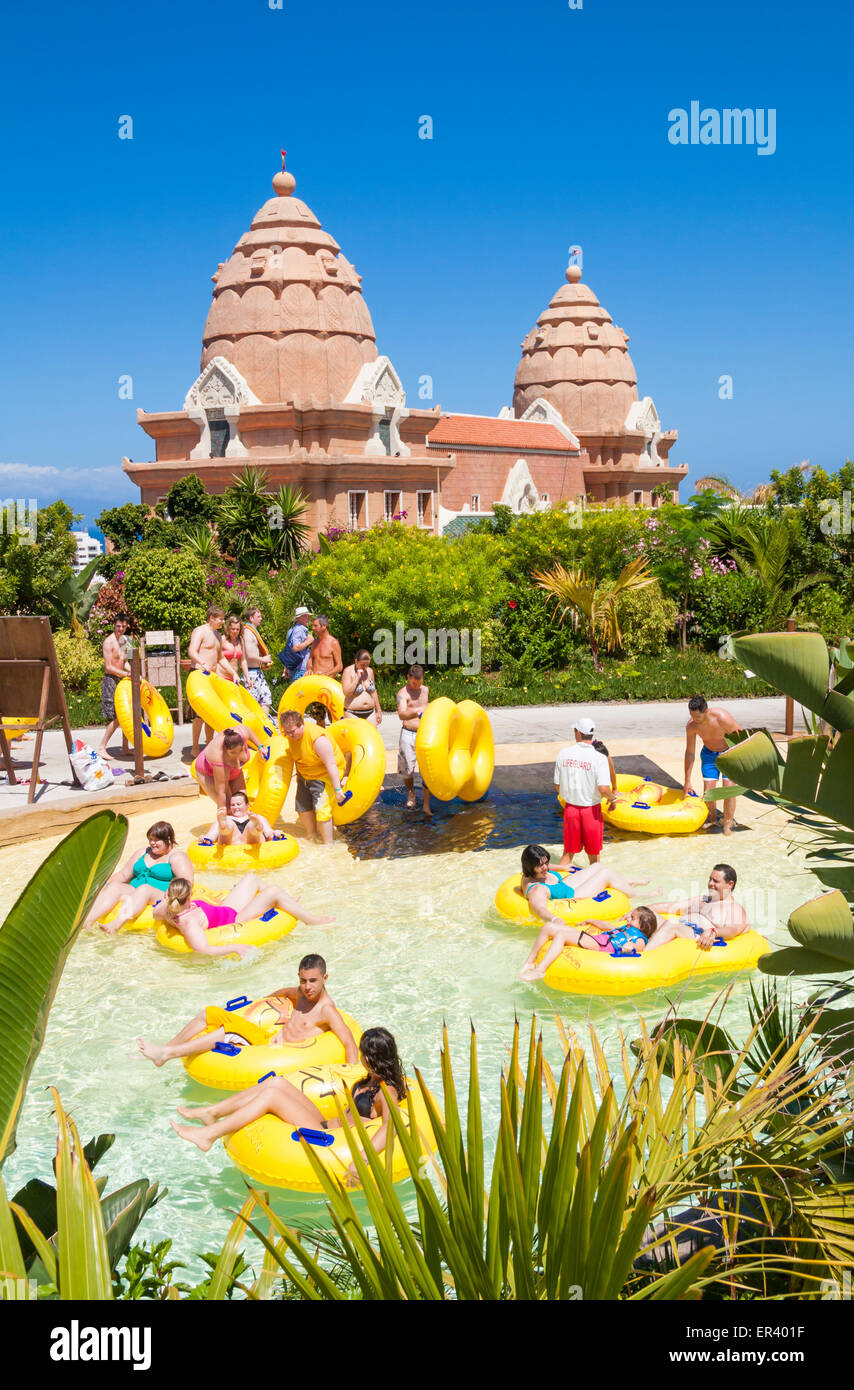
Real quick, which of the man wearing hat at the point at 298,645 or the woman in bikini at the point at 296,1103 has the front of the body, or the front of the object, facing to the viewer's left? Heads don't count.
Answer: the woman in bikini

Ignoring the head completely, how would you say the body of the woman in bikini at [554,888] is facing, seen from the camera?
to the viewer's right

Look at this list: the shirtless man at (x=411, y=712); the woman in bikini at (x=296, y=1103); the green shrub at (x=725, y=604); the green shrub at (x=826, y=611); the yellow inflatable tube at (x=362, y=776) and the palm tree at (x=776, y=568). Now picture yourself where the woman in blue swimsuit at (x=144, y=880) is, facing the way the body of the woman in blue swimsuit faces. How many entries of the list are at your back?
5

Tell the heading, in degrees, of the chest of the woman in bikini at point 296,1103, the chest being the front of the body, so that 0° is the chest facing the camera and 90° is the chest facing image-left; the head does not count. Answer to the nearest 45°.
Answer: approximately 90°

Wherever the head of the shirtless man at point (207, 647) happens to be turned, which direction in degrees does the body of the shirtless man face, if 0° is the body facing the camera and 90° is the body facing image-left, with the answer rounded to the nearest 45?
approximately 315°

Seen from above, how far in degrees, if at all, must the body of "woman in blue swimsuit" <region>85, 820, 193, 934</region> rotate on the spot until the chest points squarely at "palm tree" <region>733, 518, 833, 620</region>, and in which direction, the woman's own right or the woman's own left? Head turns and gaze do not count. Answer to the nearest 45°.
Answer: approximately 180°

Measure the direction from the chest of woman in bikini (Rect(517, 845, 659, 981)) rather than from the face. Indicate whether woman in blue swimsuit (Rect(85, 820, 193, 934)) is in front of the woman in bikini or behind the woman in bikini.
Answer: behind

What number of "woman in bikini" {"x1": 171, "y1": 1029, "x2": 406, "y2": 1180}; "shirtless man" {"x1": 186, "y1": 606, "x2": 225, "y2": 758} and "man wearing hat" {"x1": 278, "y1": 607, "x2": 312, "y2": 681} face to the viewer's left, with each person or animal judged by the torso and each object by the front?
1

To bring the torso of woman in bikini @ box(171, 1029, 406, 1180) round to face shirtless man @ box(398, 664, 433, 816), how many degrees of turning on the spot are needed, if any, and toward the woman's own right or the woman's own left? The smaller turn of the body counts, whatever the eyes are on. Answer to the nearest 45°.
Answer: approximately 90° to the woman's own right
